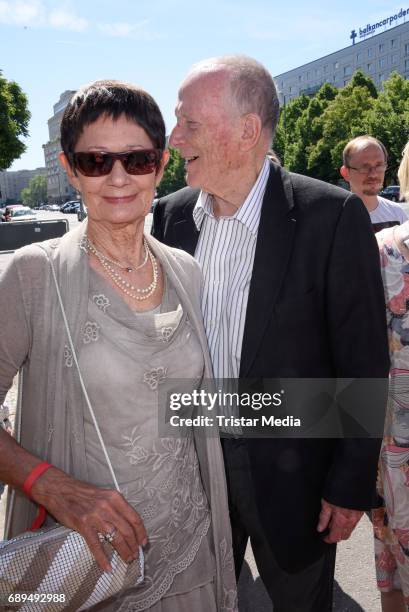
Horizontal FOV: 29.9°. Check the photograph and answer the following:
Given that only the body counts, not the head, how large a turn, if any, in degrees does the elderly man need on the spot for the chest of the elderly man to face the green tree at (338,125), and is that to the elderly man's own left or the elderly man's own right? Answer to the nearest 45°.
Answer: approximately 135° to the elderly man's own right

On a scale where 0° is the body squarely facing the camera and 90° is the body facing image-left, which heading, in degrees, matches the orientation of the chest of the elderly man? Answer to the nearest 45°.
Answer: approximately 45°

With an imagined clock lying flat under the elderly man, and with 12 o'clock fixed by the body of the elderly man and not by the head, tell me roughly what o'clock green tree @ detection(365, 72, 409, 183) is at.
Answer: The green tree is roughly at 5 o'clock from the elderly man.

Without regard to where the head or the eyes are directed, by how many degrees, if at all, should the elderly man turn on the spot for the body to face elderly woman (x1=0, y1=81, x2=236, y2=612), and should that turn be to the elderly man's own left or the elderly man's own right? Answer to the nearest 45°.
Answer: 0° — they already face them

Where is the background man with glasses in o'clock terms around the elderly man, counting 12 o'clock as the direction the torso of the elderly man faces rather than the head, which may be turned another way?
The background man with glasses is roughly at 5 o'clock from the elderly man.

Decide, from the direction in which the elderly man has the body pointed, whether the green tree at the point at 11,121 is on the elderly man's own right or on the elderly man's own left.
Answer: on the elderly man's own right
